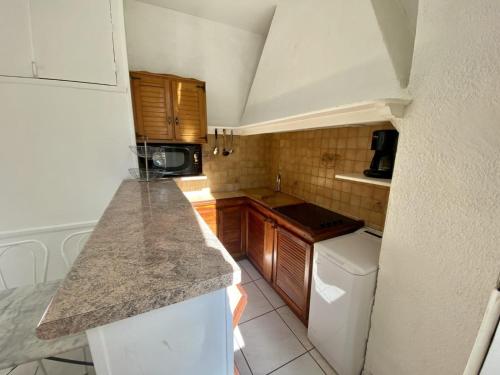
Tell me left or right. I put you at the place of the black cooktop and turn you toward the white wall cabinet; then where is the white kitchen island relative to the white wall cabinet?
left

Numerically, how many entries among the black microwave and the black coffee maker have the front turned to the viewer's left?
1

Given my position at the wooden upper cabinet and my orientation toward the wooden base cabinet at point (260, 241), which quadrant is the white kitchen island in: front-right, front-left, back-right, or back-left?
front-right

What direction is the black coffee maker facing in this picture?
to the viewer's left

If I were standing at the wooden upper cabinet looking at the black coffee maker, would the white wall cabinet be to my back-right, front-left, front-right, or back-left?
back-right

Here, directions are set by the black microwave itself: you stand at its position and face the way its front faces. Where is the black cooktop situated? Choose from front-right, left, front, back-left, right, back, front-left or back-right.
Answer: front-left

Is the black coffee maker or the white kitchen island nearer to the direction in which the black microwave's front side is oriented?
the white kitchen island

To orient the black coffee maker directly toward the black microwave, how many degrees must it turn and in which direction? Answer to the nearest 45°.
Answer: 0° — it already faces it

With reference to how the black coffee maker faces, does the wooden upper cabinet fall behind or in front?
in front

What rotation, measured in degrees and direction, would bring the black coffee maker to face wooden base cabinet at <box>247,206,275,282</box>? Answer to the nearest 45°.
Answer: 0° — it already faces it

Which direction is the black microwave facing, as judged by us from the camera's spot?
facing the viewer
